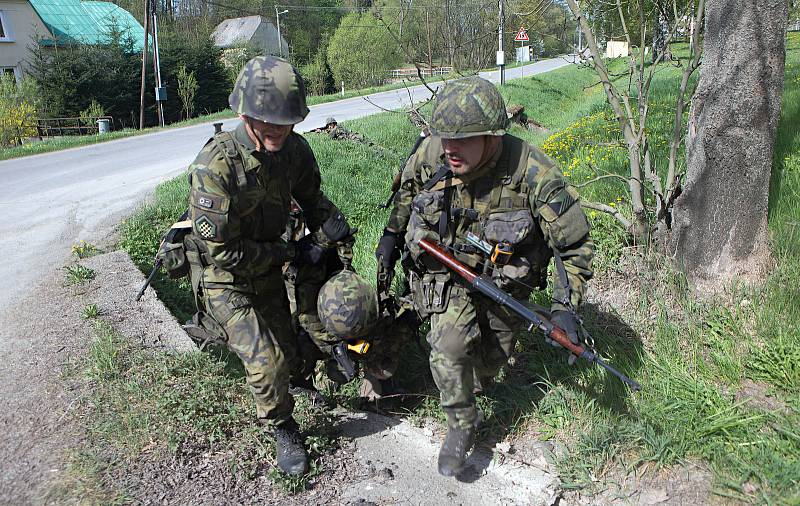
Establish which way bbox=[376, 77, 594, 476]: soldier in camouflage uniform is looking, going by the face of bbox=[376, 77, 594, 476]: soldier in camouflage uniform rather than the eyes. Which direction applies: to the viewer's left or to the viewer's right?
to the viewer's left

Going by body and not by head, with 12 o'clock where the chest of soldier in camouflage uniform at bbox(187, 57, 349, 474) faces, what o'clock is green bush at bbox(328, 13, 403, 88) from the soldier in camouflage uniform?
The green bush is roughly at 8 o'clock from the soldier in camouflage uniform.

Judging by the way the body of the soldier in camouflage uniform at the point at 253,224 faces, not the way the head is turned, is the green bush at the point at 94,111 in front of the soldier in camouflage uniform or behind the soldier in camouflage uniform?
behind

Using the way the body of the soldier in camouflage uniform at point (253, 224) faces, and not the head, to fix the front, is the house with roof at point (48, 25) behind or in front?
behind

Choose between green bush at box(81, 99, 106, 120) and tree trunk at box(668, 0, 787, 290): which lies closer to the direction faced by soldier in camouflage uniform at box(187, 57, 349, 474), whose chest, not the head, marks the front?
the tree trunk

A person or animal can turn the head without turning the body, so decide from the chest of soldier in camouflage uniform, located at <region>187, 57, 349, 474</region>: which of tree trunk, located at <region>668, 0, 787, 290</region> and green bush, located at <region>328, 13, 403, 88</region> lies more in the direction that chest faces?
the tree trunk

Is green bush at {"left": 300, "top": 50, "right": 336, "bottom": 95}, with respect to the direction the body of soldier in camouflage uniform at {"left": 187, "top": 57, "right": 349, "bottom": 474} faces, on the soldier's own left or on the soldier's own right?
on the soldier's own left

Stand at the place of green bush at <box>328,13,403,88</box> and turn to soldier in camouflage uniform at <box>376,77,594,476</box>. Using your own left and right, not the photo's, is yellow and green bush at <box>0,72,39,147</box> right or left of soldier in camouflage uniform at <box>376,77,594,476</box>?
right

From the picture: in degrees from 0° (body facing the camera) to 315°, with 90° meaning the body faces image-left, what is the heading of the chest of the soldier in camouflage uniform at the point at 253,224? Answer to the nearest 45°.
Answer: approximately 315°

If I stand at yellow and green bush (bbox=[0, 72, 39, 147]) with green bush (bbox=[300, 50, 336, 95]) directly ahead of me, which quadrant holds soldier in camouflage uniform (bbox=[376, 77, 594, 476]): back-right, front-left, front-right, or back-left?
back-right
